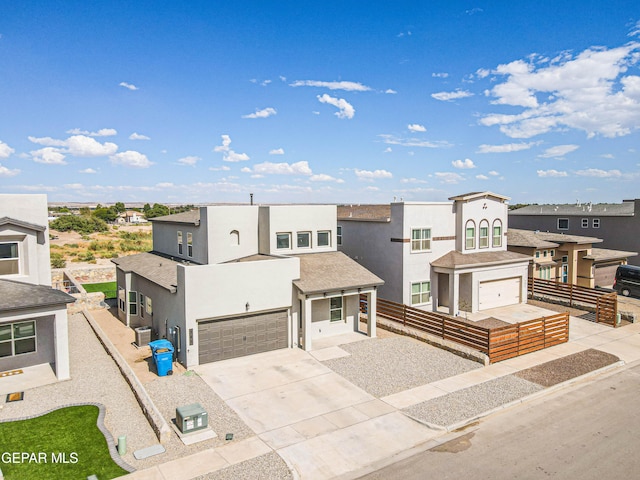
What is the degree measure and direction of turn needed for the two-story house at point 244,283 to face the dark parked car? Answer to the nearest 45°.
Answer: approximately 45° to its left

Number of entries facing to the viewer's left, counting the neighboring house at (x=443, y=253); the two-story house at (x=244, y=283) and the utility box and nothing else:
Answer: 0

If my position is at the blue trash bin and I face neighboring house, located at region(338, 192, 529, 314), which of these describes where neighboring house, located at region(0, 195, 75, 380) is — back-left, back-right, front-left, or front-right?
back-left

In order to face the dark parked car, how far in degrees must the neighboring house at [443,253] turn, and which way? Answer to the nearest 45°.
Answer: approximately 90° to its left

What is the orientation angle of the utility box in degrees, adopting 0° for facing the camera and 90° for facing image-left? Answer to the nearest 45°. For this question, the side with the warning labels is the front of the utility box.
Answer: approximately 315°

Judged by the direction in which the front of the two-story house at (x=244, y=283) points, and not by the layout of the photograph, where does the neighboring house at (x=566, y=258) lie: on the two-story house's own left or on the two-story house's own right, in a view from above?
on the two-story house's own left

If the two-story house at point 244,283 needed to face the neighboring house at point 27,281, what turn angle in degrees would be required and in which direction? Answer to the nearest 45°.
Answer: approximately 135° to its right

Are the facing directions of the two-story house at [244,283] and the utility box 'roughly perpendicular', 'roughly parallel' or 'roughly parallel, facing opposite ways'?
roughly parallel

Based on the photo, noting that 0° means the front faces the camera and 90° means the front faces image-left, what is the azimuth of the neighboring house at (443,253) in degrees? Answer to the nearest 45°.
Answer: approximately 315°

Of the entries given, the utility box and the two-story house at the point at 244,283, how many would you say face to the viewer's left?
0
